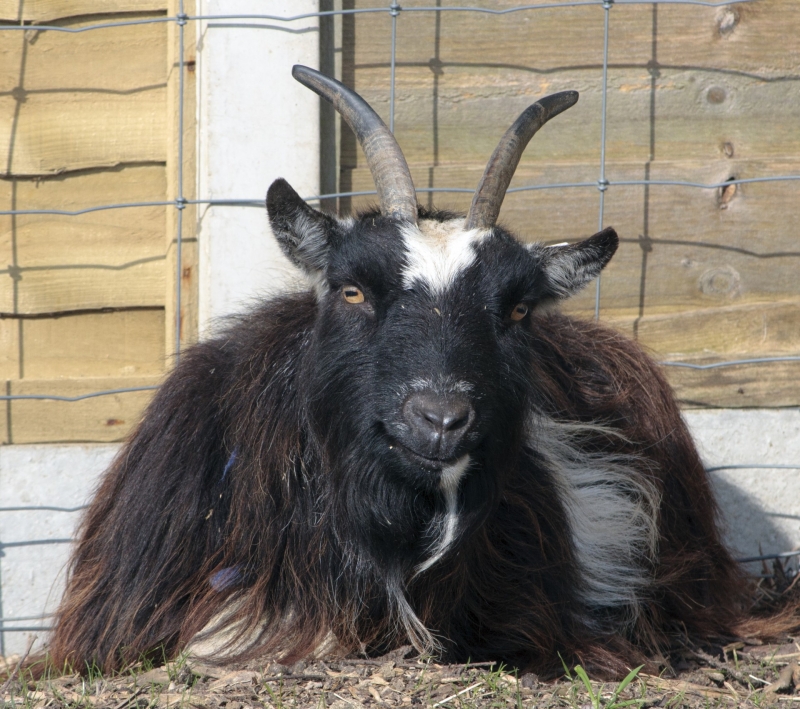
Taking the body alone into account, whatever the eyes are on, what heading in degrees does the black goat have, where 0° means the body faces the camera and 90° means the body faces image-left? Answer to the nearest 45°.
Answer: approximately 0°

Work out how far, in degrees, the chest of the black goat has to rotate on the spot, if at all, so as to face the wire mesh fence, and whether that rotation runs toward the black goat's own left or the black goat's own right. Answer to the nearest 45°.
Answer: approximately 180°

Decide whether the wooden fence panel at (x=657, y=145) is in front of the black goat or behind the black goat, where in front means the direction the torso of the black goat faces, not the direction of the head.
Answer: behind
